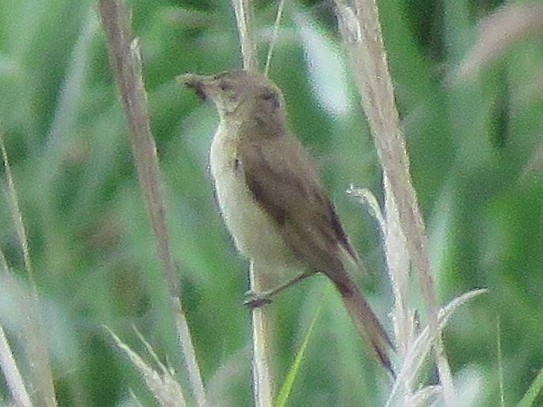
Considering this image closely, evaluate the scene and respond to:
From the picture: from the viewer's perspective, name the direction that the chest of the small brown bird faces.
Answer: to the viewer's left

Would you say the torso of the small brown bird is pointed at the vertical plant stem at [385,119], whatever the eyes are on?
no
